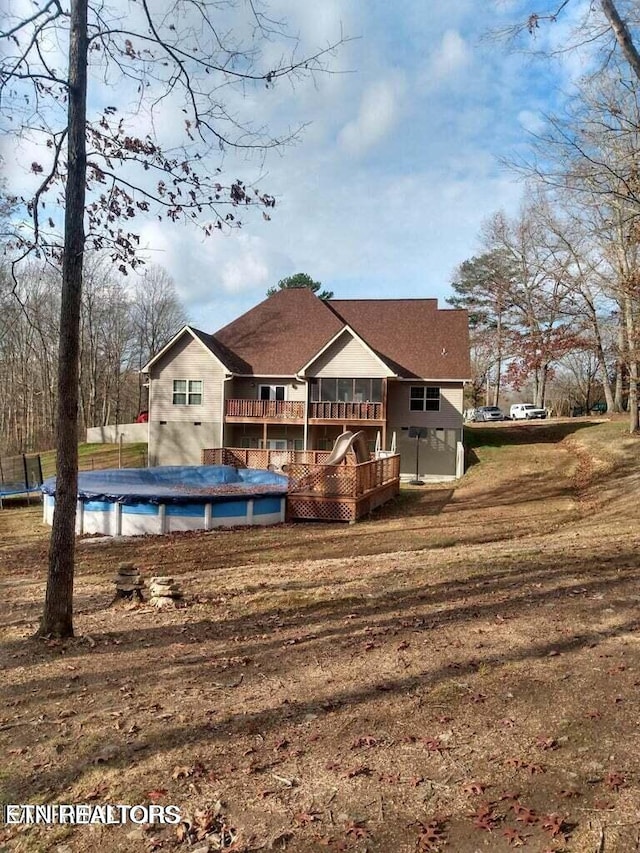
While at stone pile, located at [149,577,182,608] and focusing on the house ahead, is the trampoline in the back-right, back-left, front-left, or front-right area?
front-left

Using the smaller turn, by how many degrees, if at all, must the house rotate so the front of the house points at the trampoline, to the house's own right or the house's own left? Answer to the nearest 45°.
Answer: approximately 135° to the house's own left

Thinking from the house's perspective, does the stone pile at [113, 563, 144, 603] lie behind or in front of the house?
behind

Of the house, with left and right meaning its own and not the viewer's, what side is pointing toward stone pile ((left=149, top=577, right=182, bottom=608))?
back

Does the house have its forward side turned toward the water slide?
no

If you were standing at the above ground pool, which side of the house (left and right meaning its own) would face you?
back

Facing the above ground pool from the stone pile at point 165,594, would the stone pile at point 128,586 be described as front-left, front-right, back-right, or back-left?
front-left

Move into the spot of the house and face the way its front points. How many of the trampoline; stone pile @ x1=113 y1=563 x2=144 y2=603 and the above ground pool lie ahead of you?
0

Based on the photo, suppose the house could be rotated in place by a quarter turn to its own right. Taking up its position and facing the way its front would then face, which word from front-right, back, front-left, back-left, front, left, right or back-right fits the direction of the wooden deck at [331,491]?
right

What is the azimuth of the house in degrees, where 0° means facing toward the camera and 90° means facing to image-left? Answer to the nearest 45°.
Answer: approximately 180°
